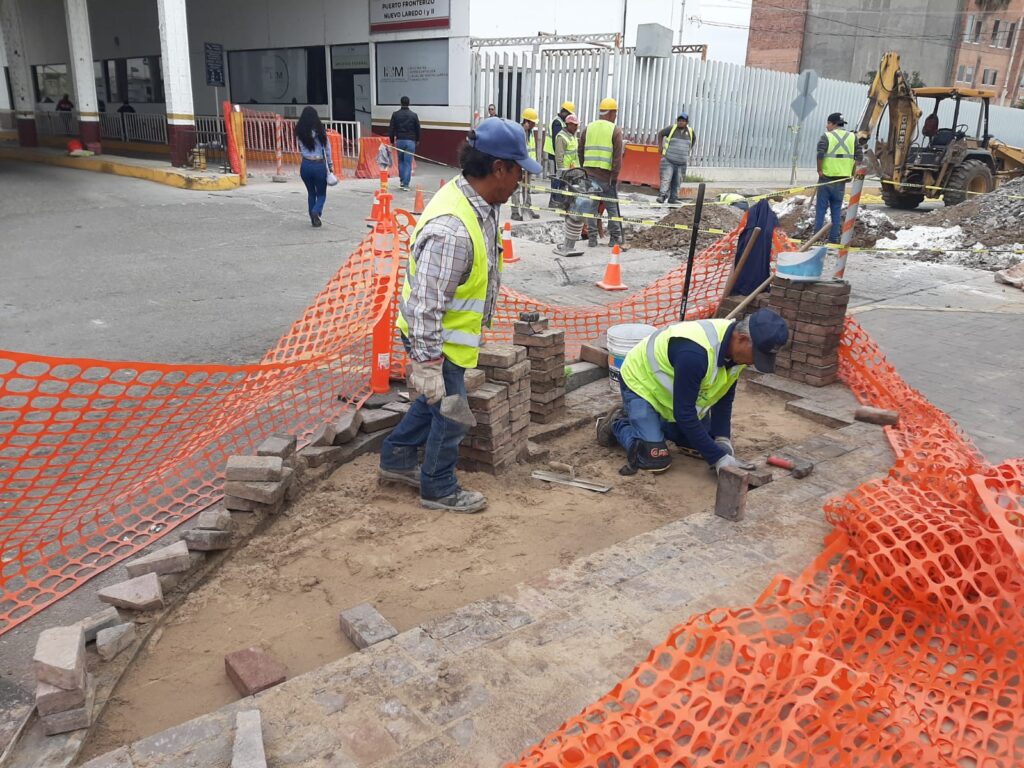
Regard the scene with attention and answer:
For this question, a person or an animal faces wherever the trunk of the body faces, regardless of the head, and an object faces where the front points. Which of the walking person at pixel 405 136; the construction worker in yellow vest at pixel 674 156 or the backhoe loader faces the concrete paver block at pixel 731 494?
the construction worker in yellow vest

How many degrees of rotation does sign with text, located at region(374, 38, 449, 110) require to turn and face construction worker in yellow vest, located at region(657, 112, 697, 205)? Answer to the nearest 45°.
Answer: approximately 45° to its left

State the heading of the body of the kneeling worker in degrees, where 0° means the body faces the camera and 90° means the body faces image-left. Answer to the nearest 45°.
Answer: approximately 315°

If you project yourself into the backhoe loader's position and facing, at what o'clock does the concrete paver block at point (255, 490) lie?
The concrete paver block is roughly at 5 o'clock from the backhoe loader.

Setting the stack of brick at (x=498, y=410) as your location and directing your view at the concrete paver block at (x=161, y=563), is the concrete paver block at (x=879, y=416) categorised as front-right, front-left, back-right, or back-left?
back-left

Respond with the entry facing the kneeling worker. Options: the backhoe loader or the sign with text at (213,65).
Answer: the sign with text

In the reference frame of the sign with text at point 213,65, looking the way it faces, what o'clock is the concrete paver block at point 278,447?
The concrete paver block is roughly at 12 o'clock from the sign with text.

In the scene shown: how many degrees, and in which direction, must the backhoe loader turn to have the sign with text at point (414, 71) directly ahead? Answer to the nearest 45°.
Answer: approximately 135° to its left

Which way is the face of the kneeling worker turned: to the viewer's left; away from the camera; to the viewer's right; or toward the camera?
to the viewer's right

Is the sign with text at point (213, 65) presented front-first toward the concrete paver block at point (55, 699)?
yes
